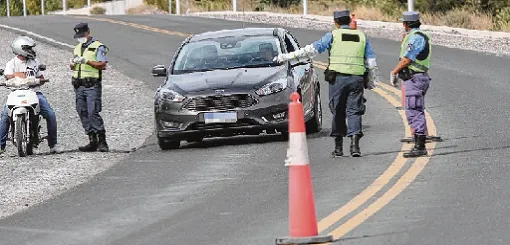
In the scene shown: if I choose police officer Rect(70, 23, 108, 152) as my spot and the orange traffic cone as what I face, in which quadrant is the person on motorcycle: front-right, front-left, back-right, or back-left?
back-right

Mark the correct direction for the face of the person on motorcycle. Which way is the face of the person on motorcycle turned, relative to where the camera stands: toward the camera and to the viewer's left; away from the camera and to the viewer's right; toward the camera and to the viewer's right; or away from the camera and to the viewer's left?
toward the camera and to the viewer's right

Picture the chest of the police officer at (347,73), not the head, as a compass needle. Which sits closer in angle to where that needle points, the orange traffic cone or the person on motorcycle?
the person on motorcycle

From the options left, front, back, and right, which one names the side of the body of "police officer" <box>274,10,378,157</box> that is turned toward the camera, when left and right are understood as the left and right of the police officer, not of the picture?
back

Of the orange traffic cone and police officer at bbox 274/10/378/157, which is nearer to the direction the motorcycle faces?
the orange traffic cone

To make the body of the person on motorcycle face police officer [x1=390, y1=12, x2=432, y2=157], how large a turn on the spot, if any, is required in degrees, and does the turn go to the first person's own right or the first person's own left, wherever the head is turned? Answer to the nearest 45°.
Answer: approximately 45° to the first person's own left

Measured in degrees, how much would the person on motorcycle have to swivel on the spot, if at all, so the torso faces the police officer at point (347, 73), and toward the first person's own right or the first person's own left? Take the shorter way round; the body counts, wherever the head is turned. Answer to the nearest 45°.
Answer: approximately 45° to the first person's own left

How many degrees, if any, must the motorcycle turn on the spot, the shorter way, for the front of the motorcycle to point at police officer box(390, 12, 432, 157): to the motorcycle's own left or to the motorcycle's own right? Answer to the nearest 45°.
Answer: approximately 45° to the motorcycle's own left

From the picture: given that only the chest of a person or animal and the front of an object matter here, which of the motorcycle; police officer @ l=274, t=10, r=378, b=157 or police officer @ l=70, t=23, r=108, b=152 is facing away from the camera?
police officer @ l=274, t=10, r=378, b=157
